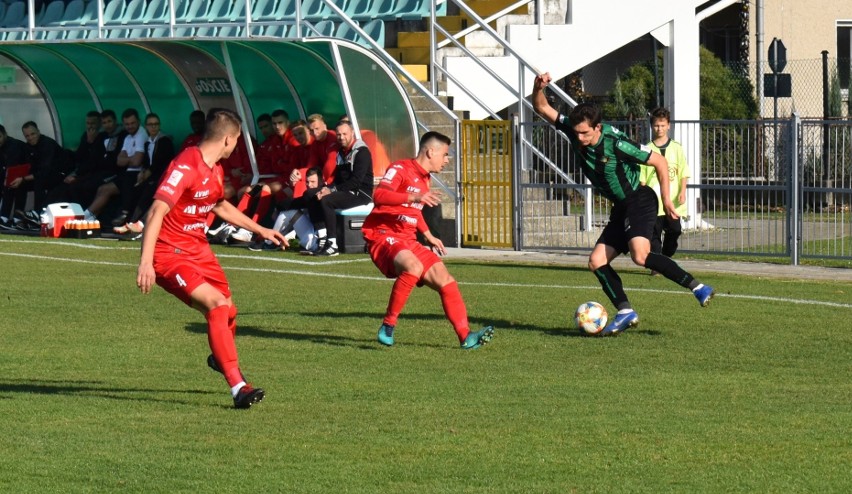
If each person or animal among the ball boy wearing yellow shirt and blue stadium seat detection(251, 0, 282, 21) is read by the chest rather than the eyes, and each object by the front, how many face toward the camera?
2

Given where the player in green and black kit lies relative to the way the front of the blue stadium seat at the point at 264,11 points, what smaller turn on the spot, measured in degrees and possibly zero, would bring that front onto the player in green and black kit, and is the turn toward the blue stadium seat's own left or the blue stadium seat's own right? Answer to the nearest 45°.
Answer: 0° — it already faces them

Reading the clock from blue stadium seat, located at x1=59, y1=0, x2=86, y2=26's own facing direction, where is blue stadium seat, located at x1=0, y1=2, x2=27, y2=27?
blue stadium seat, located at x1=0, y1=2, x2=27, y2=27 is roughly at 3 o'clock from blue stadium seat, located at x1=59, y1=0, x2=86, y2=26.

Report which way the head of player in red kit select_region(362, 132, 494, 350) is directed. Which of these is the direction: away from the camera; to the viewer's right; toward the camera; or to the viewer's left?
to the viewer's right

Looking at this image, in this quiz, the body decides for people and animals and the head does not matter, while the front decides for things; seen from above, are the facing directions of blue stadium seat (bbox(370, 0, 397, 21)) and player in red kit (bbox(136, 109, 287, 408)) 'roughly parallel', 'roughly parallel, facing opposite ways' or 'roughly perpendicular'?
roughly perpendicular

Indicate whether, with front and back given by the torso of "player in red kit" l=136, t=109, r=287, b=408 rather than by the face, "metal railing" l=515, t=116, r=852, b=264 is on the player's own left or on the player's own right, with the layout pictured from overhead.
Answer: on the player's own left

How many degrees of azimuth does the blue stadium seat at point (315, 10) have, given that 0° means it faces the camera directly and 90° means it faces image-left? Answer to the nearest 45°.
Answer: approximately 45°

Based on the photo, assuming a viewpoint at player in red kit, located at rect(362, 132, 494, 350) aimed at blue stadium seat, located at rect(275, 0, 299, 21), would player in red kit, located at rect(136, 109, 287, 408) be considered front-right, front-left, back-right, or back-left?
back-left

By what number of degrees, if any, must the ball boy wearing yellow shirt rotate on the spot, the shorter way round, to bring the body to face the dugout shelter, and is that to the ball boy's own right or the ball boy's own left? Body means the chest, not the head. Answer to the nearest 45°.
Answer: approximately 135° to the ball boy's own right
